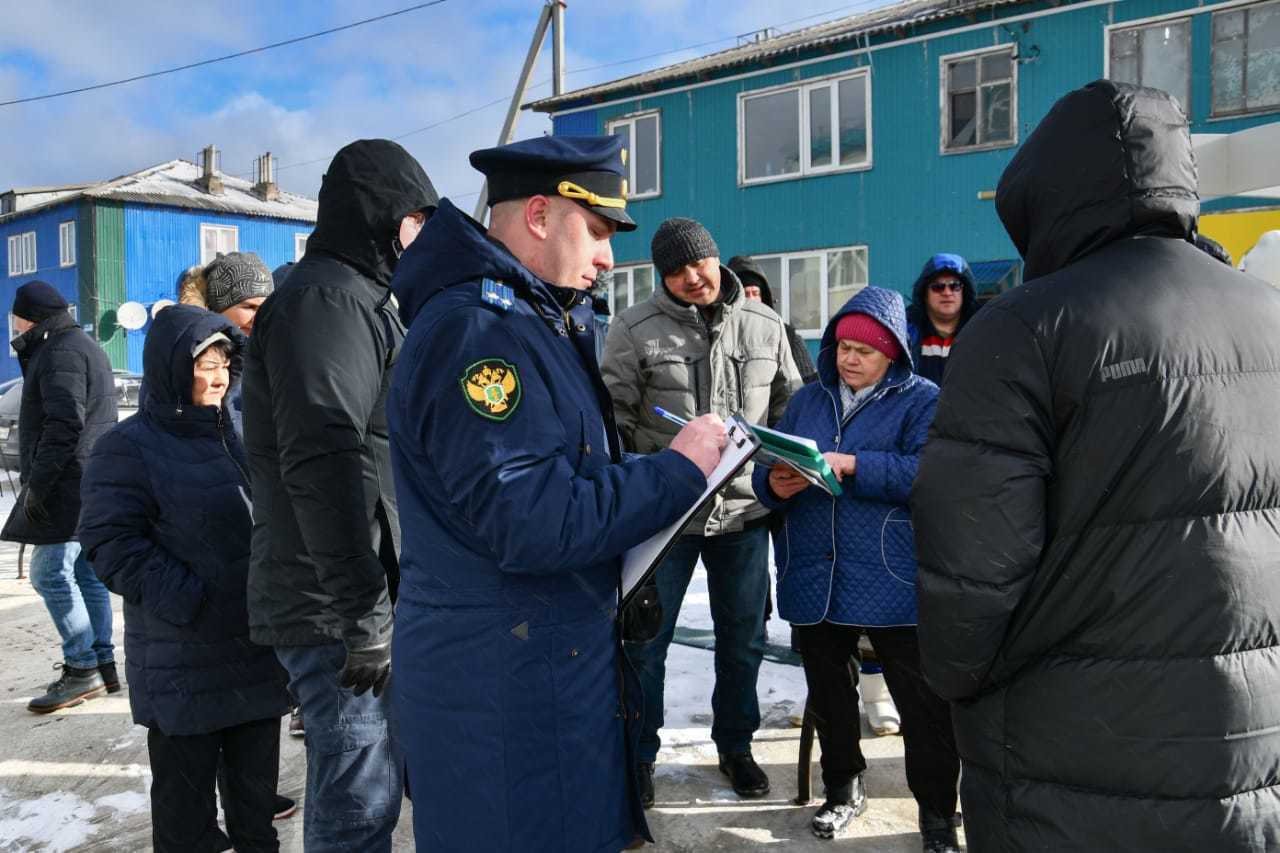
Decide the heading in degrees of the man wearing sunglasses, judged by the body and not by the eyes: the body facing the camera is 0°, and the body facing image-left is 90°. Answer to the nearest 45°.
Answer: approximately 0°

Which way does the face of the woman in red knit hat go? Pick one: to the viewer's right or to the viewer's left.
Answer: to the viewer's left

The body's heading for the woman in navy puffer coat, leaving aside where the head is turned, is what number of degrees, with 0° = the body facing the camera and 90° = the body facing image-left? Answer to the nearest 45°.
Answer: approximately 315°

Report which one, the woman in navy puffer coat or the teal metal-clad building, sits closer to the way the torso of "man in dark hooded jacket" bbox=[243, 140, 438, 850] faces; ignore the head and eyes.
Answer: the teal metal-clad building

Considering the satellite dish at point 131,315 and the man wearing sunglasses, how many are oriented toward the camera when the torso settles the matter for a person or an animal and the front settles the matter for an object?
2

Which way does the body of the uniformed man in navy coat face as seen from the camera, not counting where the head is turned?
to the viewer's right

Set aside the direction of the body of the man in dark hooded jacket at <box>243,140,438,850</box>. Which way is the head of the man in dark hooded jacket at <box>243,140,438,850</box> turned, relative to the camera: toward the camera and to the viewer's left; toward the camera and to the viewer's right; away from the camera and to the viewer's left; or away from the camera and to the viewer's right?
away from the camera and to the viewer's right

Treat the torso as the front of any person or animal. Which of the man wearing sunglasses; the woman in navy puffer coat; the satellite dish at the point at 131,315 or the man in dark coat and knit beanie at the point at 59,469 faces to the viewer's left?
the man in dark coat and knit beanie

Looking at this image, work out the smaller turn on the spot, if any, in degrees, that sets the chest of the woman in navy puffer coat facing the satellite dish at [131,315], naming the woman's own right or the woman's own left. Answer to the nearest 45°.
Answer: approximately 135° to the woman's own left

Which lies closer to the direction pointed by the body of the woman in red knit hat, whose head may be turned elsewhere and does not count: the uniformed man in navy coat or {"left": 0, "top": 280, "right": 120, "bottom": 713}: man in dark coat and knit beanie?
the uniformed man in navy coat
